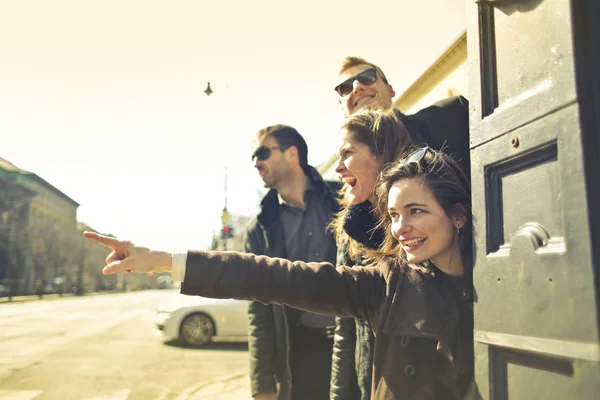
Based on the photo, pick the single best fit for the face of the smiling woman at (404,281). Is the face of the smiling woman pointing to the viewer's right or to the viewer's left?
to the viewer's left

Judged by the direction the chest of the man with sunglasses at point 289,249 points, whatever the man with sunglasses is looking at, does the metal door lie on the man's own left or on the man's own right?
on the man's own left

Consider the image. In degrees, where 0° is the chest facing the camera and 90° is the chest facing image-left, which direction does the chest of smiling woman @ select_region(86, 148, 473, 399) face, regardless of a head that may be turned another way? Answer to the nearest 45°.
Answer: approximately 45°

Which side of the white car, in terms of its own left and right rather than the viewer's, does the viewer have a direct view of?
left

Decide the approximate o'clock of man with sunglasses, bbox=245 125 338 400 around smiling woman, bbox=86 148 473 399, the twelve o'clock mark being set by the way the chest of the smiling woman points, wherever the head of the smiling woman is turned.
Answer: The man with sunglasses is roughly at 4 o'clock from the smiling woman.

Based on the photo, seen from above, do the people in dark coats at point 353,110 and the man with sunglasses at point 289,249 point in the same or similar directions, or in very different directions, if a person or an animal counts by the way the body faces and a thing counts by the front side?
same or similar directions

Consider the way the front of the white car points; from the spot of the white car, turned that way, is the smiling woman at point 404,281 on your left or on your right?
on your left

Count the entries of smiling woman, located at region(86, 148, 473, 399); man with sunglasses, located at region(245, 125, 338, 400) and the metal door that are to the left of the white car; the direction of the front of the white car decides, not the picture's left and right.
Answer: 3

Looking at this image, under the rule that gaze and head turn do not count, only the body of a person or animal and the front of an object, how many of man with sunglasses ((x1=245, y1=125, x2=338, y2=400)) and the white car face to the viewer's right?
0

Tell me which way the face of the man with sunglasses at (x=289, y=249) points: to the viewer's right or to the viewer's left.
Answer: to the viewer's left

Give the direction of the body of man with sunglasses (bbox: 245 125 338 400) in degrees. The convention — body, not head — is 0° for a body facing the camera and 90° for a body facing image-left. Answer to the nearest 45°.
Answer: approximately 45°

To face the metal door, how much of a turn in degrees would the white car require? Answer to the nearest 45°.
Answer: approximately 90° to its left
